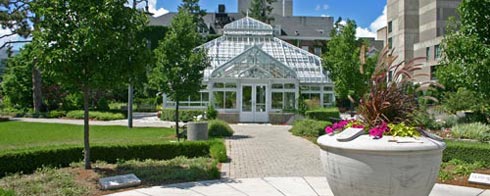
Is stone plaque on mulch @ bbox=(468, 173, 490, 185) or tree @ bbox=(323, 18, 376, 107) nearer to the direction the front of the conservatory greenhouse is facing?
the stone plaque on mulch

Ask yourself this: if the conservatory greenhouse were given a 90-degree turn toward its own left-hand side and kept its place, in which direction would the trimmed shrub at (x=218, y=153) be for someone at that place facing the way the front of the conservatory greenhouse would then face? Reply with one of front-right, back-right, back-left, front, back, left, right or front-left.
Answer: right

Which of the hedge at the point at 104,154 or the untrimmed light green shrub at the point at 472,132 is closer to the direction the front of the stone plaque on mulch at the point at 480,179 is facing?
the hedge

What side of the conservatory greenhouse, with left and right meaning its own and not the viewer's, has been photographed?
front

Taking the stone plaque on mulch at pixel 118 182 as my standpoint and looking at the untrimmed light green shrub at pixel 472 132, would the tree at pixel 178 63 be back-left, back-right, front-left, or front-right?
front-left

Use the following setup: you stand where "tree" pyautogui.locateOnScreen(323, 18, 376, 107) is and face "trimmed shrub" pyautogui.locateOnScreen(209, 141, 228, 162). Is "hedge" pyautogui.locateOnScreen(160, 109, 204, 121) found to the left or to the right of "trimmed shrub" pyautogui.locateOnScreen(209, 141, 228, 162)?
right

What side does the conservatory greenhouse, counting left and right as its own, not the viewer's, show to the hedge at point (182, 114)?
right

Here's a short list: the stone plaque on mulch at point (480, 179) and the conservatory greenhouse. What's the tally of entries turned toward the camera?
2

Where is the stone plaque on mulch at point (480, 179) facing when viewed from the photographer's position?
facing the viewer

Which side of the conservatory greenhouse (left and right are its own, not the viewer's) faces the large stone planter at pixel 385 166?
front

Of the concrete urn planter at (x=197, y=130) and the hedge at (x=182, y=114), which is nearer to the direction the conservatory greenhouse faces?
the concrete urn planter

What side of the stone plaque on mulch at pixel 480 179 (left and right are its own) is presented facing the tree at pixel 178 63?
right
